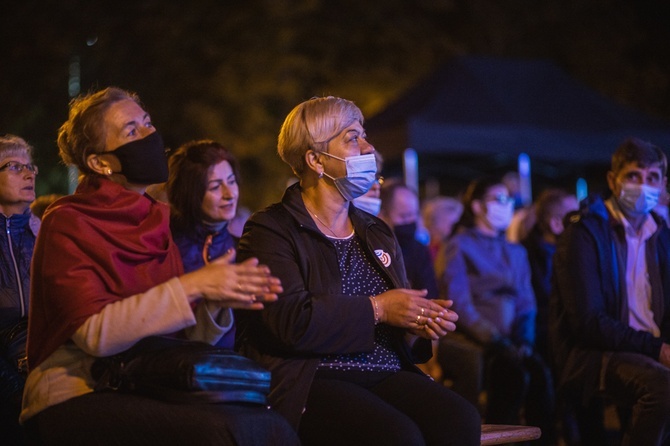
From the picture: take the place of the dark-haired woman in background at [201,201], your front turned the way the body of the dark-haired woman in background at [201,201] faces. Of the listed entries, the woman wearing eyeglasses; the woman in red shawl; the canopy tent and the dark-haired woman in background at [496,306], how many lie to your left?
2

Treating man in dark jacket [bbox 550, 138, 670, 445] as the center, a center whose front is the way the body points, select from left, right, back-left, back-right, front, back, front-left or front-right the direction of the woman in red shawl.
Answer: right

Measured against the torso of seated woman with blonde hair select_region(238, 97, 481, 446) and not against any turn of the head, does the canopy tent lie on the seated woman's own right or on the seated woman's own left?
on the seated woman's own left

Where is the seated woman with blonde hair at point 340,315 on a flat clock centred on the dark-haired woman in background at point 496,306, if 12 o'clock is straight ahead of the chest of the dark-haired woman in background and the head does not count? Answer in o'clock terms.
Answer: The seated woman with blonde hair is roughly at 2 o'clock from the dark-haired woman in background.

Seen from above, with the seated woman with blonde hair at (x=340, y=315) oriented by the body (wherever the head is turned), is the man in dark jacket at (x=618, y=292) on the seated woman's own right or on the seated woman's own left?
on the seated woman's own left

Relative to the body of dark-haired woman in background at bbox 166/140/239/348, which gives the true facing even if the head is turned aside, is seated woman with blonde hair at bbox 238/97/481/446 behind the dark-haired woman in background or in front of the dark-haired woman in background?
in front

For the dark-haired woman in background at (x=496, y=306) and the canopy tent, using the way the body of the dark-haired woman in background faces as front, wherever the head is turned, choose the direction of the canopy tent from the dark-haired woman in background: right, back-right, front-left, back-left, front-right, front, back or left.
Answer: back-left

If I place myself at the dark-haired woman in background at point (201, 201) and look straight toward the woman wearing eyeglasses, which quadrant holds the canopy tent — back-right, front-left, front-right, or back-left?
back-right

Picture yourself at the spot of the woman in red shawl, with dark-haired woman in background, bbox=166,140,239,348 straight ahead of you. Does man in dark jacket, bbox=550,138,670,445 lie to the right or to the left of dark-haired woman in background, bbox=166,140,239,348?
right

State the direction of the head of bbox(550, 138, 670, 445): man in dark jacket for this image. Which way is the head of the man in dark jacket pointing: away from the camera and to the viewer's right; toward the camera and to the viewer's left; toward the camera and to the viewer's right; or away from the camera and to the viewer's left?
toward the camera and to the viewer's right
